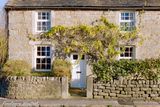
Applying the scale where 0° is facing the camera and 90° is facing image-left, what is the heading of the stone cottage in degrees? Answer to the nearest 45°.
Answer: approximately 0°

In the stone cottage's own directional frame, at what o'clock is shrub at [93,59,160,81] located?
The shrub is roughly at 11 o'clock from the stone cottage.

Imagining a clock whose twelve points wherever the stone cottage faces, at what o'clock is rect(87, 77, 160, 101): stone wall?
The stone wall is roughly at 11 o'clock from the stone cottage.
